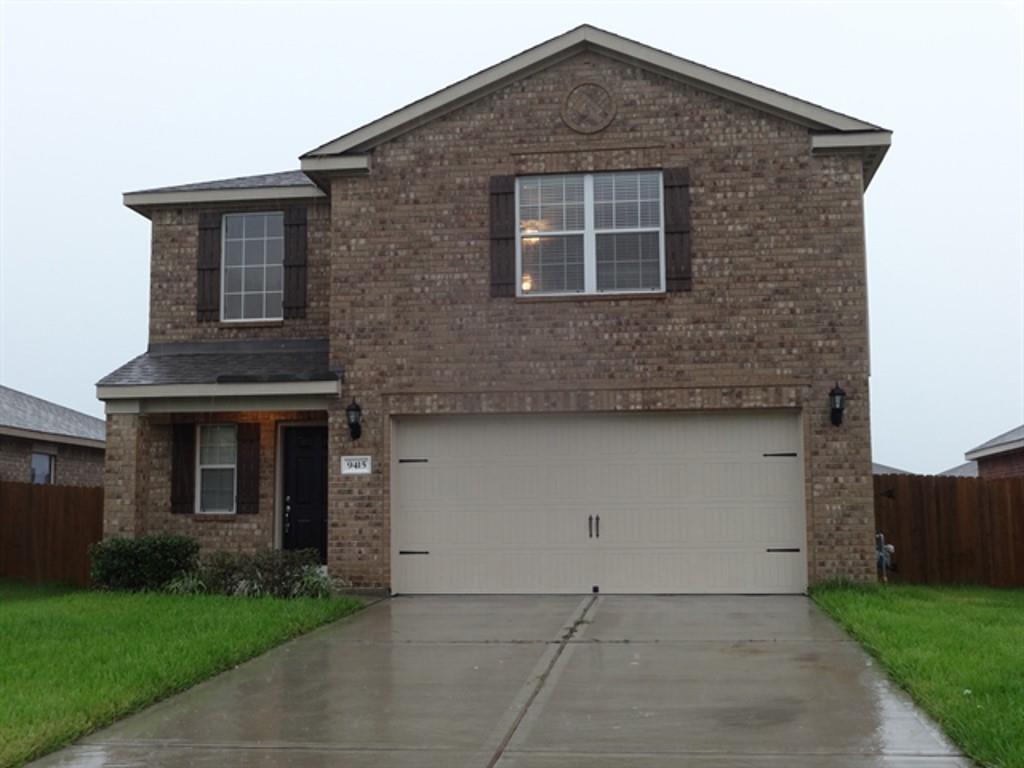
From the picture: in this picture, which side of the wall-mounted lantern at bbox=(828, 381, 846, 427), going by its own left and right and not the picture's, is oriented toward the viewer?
front

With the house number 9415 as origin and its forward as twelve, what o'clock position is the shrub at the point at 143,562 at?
The shrub is roughly at 3 o'clock from the house number 9415.

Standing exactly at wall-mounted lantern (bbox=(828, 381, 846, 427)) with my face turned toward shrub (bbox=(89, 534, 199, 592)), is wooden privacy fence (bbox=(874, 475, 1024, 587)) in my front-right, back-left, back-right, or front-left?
back-right

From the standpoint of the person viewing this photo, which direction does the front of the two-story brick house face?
facing the viewer

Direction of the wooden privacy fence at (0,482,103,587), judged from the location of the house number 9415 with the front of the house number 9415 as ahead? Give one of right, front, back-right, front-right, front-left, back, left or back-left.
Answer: back-right

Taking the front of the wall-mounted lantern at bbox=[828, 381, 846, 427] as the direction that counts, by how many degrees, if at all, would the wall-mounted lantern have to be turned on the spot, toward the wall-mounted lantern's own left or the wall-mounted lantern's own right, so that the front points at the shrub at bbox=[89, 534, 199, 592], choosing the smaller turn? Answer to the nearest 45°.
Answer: approximately 90° to the wall-mounted lantern's own right

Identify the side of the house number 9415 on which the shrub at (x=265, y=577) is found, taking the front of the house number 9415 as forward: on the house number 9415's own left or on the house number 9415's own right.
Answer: on the house number 9415's own right

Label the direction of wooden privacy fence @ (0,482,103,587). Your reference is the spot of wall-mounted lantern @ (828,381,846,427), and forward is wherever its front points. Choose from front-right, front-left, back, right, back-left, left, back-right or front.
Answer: right

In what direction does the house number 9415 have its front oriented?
toward the camera

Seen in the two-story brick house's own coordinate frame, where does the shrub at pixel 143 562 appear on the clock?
The shrub is roughly at 3 o'clock from the two-story brick house.

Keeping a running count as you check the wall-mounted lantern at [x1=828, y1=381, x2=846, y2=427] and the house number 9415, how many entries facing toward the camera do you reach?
2

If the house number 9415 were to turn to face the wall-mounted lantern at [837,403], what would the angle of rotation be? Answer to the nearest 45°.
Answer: approximately 90° to its left

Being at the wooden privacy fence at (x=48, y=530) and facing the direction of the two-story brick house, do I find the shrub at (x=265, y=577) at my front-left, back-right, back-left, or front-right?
front-right
